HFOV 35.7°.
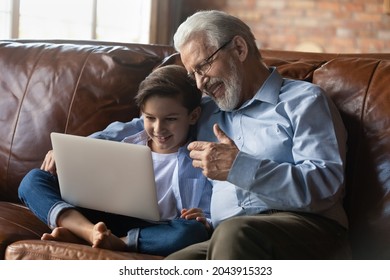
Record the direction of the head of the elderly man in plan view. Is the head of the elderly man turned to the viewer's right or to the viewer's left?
to the viewer's left

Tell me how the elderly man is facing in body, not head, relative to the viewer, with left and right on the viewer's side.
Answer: facing the viewer and to the left of the viewer

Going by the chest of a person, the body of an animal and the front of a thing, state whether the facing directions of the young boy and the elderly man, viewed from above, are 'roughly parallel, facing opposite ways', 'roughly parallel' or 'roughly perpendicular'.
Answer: roughly parallel

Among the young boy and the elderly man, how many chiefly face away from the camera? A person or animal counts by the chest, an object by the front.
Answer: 0

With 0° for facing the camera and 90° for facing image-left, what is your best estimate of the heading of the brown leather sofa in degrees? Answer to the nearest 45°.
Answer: approximately 0°
